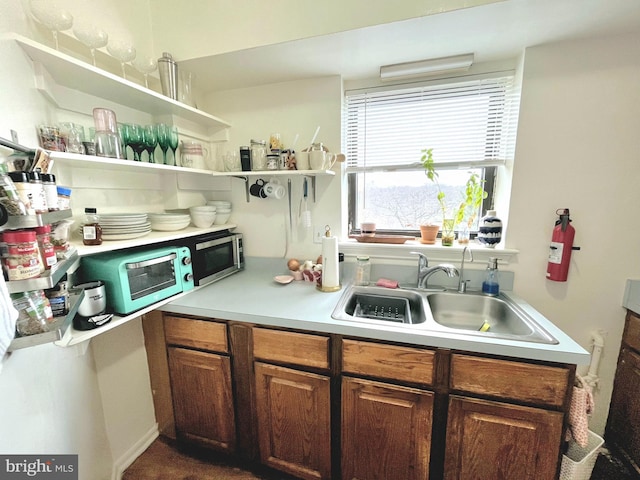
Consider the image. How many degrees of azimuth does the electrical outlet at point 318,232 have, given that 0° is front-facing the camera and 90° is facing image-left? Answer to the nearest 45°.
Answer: approximately 0°

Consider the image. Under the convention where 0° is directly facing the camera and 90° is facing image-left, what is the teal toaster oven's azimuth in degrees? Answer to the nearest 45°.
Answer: approximately 315°

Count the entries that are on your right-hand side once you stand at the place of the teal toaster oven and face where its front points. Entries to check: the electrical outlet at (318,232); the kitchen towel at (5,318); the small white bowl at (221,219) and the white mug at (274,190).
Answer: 1

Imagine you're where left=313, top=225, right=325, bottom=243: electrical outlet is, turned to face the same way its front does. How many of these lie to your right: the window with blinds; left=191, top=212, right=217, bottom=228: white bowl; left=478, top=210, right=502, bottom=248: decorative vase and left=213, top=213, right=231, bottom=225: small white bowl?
2

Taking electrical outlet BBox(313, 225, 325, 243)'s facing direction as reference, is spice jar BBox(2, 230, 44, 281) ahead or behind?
ahead

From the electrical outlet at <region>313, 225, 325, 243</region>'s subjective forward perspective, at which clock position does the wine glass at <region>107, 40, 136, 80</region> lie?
The wine glass is roughly at 2 o'clock from the electrical outlet.

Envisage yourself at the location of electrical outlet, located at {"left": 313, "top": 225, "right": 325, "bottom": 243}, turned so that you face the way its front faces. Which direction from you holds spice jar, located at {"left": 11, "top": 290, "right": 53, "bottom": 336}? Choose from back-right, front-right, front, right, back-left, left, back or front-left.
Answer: front-right

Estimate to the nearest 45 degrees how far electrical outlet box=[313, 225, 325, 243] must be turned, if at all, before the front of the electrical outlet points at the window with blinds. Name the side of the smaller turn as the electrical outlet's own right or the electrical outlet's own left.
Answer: approximately 90° to the electrical outlet's own left

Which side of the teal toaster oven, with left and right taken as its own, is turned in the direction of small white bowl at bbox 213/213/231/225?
left

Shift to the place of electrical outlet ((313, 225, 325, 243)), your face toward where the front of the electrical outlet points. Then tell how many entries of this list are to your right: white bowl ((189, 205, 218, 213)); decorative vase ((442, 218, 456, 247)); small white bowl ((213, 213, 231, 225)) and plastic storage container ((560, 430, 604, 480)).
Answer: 2

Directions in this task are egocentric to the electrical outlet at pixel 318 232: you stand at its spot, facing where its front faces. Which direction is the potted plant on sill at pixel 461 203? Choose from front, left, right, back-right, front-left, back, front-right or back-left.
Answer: left

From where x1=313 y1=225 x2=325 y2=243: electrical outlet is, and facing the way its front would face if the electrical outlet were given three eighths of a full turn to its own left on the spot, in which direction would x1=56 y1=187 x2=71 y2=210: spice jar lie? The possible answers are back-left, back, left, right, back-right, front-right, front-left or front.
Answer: back

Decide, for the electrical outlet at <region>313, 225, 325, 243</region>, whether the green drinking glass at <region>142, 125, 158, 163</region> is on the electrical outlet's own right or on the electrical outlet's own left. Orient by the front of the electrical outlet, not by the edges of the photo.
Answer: on the electrical outlet's own right

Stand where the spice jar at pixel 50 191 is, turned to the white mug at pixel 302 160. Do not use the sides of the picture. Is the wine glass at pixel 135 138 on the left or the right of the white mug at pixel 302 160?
left
